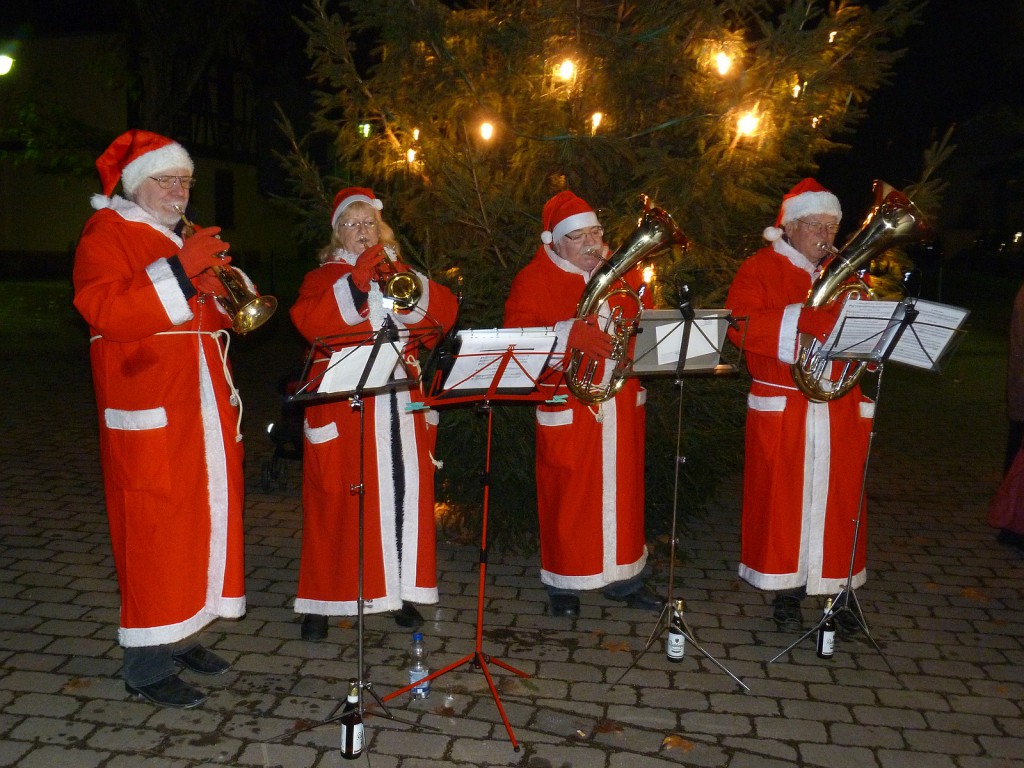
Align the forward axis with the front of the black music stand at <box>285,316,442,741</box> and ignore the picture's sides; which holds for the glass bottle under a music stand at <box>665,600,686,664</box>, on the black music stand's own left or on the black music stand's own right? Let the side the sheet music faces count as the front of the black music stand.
on the black music stand's own right

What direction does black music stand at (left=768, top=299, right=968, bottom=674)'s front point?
away from the camera

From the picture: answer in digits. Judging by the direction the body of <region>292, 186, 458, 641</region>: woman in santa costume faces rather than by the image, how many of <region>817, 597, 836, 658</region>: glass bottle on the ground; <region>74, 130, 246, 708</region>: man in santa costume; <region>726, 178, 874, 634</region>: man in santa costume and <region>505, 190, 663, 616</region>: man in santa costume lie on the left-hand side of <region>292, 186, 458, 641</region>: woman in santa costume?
3

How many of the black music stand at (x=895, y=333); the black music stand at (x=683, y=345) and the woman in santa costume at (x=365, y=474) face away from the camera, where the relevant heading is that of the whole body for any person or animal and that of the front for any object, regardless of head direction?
2

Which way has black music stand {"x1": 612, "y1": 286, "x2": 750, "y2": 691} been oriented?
away from the camera

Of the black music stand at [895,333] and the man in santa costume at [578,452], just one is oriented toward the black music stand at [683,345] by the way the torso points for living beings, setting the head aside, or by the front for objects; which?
the man in santa costume

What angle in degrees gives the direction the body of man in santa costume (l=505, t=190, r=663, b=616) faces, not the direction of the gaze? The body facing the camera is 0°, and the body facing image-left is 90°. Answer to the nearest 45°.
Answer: approximately 315°
